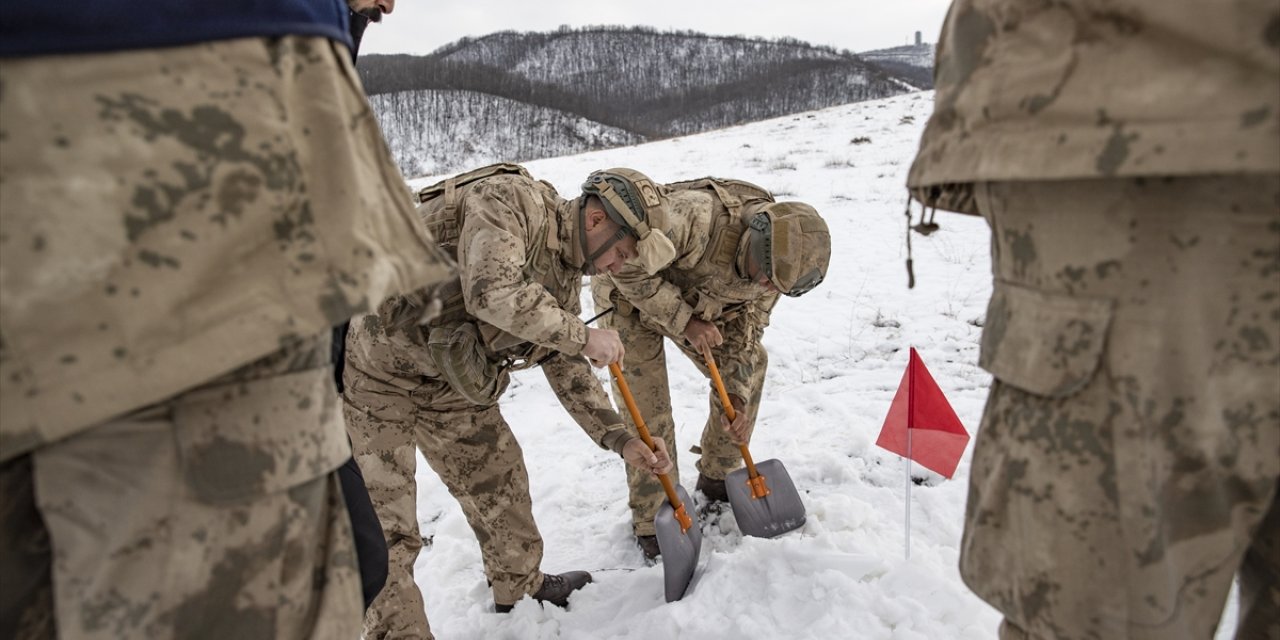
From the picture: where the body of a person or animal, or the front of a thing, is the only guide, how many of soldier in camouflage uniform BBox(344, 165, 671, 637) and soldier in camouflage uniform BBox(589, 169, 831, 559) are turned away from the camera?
0

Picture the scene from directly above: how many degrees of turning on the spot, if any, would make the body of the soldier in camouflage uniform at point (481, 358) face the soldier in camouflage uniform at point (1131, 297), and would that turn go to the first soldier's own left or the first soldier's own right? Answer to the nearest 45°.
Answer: approximately 45° to the first soldier's own right

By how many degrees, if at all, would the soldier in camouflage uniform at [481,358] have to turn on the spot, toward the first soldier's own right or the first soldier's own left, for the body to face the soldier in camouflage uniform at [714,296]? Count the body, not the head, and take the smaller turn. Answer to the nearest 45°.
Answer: approximately 45° to the first soldier's own left

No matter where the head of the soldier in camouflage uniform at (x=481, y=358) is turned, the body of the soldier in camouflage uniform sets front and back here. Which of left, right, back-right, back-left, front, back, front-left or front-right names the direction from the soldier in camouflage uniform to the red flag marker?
front

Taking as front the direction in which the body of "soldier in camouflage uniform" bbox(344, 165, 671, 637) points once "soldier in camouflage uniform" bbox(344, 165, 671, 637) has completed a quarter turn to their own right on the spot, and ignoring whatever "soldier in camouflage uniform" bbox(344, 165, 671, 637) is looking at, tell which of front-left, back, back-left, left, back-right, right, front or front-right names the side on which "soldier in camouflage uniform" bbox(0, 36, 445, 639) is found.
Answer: front

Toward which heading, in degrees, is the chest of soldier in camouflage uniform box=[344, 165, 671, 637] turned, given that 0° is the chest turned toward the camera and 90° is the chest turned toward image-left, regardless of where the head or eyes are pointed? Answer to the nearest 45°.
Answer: approximately 270°
